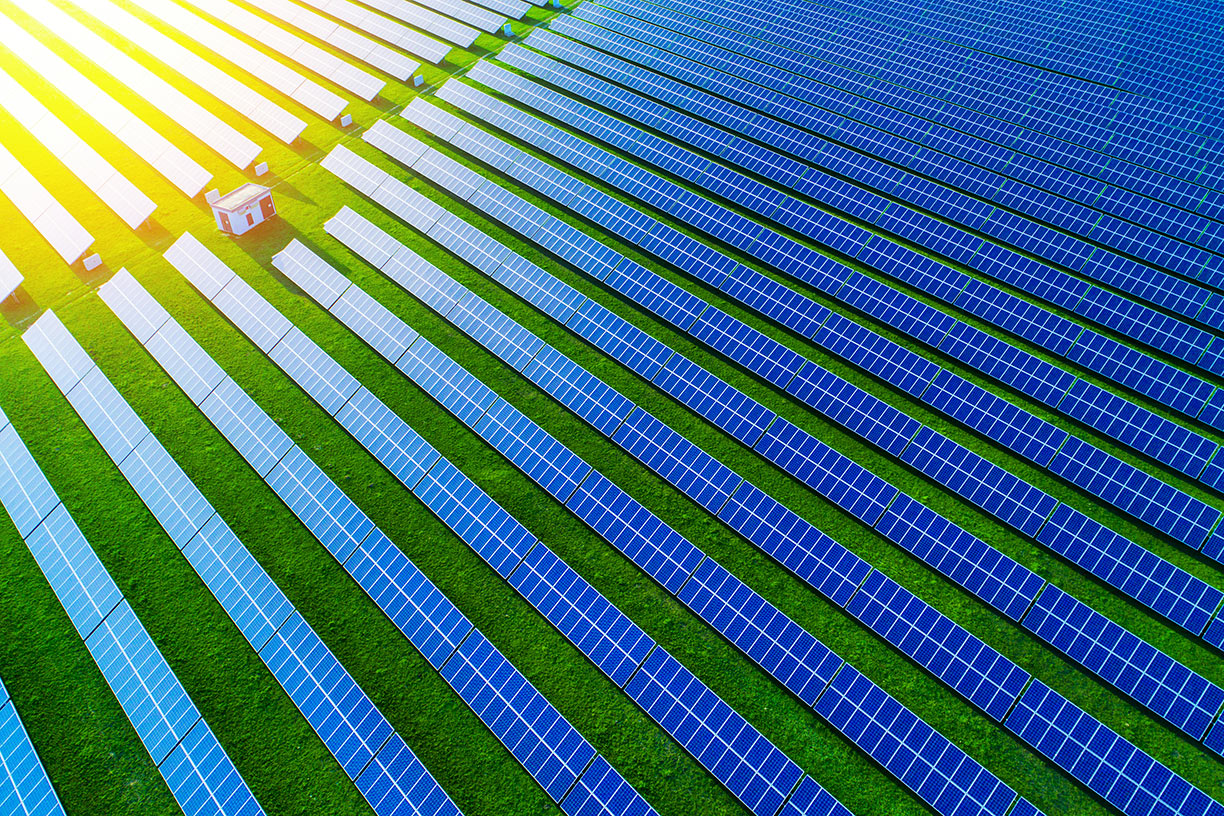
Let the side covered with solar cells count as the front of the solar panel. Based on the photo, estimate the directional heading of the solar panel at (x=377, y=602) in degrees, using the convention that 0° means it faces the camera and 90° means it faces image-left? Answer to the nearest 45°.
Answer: approximately 45°

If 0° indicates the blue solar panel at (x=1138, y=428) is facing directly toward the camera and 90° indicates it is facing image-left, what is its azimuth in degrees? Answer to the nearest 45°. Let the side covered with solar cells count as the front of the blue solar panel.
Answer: approximately 45°

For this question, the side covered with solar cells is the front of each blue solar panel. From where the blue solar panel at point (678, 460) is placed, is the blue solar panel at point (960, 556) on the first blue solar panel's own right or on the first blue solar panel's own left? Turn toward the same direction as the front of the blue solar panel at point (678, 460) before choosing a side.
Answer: on the first blue solar panel's own left

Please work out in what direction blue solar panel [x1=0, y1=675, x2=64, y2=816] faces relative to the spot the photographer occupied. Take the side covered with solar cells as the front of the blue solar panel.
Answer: facing the viewer and to the left of the viewer

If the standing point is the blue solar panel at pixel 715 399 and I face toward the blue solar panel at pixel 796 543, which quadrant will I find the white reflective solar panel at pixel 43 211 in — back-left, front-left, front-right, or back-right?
back-right

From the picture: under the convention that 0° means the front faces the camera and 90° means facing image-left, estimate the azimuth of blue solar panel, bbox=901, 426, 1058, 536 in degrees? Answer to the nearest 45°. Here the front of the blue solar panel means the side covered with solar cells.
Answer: approximately 45°

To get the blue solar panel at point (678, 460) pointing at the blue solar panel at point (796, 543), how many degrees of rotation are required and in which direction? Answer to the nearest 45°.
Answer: approximately 135° to its left
